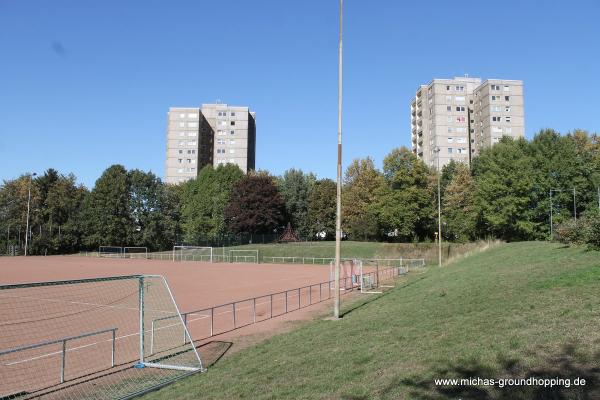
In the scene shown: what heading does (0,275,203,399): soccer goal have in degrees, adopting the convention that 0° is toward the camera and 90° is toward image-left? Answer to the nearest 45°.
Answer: approximately 135°

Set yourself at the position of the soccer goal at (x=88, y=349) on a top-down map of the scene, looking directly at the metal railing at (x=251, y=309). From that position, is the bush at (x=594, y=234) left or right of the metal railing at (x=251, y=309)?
right

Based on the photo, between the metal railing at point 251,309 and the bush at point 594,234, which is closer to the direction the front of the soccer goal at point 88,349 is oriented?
the metal railing
